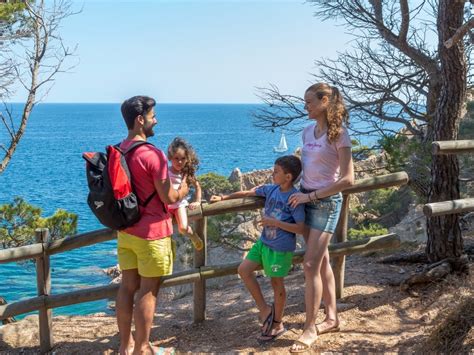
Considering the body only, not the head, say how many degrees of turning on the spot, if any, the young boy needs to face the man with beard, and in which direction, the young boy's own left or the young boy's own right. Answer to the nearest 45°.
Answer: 0° — they already face them

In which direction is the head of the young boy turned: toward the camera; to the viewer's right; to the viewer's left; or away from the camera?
to the viewer's left

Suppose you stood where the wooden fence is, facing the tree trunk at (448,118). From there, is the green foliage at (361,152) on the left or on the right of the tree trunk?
left

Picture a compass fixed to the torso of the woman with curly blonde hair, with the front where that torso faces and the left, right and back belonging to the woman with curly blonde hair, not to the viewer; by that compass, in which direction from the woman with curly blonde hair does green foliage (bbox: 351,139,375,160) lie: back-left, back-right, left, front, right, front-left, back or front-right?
back-right

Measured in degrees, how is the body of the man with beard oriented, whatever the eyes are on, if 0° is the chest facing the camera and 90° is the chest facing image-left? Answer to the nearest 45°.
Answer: approximately 225°

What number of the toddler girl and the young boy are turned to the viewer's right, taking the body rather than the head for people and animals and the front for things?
0

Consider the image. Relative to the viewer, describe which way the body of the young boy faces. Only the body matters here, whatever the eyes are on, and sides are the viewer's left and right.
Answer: facing the viewer and to the left of the viewer

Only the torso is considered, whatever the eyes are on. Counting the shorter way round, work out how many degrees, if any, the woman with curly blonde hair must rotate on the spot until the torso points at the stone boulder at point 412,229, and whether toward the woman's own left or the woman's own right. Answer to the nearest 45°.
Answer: approximately 135° to the woman's own right

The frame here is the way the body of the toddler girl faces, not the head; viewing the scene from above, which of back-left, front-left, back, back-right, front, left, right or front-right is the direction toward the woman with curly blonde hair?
back-left

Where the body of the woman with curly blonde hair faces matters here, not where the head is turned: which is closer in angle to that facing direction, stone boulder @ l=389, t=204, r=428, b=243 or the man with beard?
the man with beard

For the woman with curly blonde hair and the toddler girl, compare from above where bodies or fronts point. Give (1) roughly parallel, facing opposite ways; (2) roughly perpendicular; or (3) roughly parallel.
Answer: roughly parallel

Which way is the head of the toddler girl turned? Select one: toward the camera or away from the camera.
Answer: toward the camera

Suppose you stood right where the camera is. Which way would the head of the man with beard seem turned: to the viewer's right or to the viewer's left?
to the viewer's right

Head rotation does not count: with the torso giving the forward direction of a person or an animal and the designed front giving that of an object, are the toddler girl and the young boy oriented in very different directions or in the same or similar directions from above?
same or similar directions

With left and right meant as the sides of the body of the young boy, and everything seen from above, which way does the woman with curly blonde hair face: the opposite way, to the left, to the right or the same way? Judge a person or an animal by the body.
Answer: the same way
